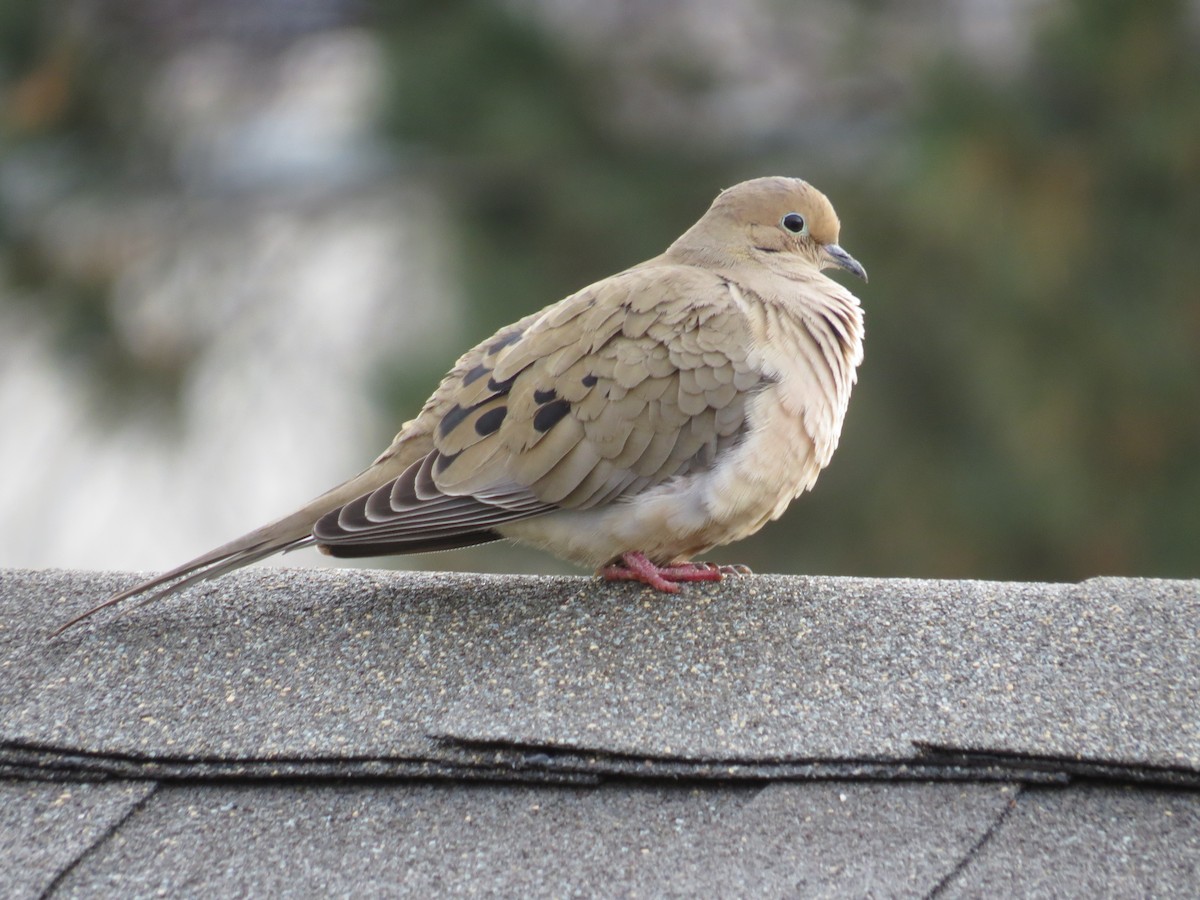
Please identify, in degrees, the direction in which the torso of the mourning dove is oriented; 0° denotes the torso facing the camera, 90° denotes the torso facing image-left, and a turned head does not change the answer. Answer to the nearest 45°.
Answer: approximately 270°
